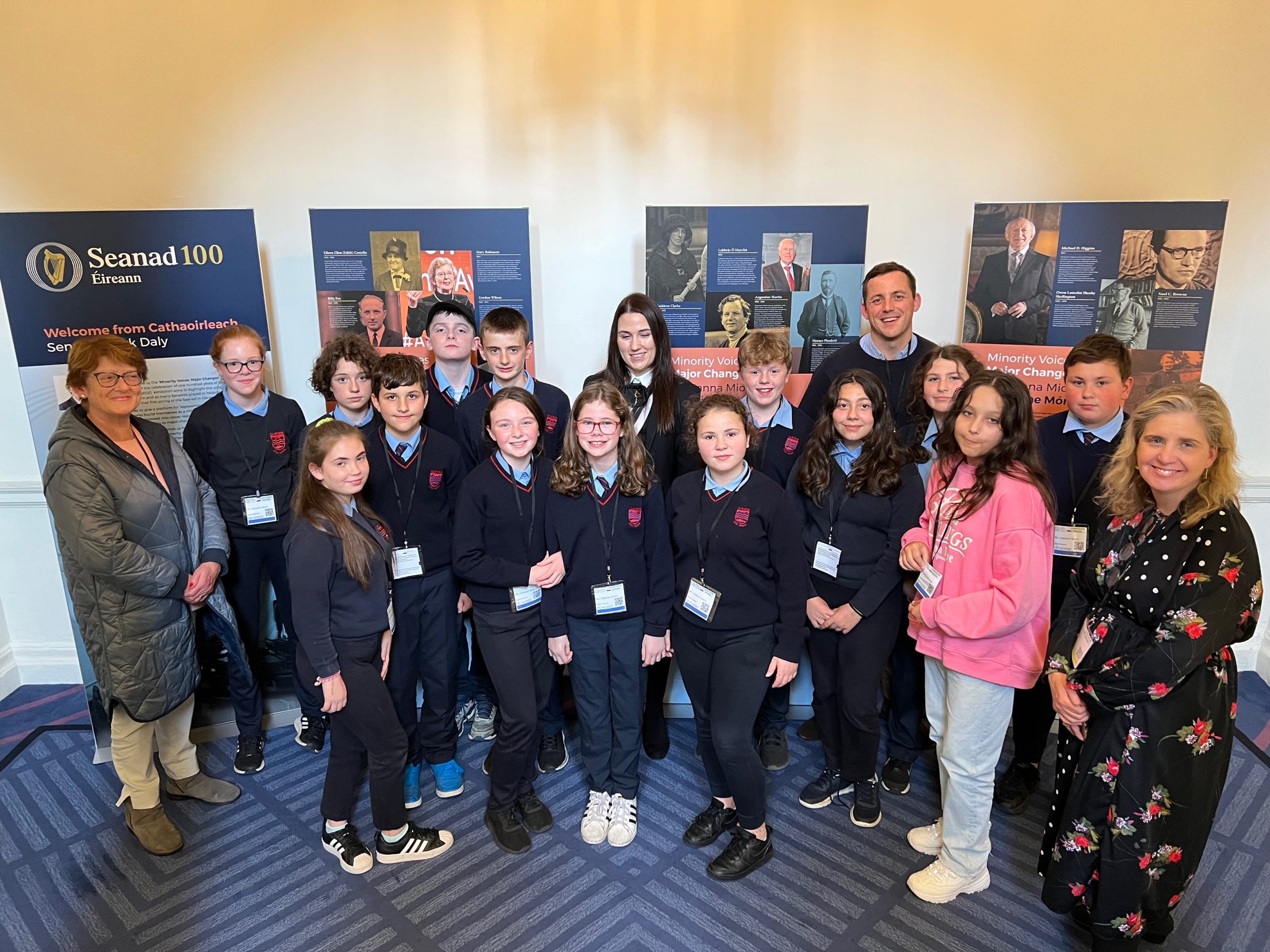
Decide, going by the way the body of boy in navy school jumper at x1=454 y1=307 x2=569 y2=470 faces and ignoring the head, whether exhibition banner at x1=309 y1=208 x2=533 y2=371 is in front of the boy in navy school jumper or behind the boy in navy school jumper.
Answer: behind

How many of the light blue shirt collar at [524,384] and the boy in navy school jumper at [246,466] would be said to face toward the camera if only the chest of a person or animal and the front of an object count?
2

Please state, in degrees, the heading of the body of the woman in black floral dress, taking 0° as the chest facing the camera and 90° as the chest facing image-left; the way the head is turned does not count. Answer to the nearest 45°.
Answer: approximately 45°

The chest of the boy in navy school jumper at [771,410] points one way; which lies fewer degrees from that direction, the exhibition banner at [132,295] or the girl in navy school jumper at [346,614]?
the girl in navy school jumper

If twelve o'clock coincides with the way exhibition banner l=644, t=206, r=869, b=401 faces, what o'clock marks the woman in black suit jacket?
The woman in black suit jacket is roughly at 1 o'clock from the exhibition banner.
